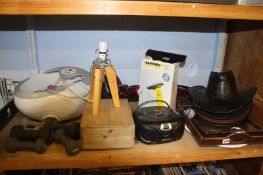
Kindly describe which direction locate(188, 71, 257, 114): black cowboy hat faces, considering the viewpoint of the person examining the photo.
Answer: facing the viewer

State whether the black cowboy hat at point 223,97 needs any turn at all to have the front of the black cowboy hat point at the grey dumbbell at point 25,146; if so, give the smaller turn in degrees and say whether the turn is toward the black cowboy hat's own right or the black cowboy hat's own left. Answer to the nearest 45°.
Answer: approximately 45° to the black cowboy hat's own right

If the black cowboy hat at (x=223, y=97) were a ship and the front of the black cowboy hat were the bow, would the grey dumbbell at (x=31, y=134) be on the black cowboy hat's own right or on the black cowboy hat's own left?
on the black cowboy hat's own right

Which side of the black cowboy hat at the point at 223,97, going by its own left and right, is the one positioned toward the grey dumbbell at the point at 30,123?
right
